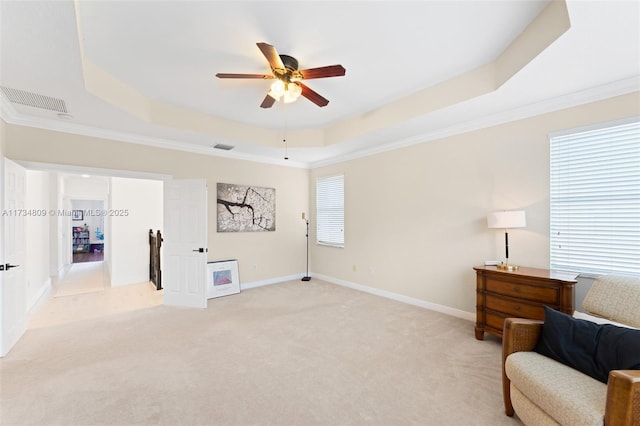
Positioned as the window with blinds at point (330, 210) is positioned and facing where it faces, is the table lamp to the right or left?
on its left

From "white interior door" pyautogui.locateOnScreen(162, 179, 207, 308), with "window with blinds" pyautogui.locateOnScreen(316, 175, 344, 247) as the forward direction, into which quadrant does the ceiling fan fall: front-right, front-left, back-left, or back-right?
front-right

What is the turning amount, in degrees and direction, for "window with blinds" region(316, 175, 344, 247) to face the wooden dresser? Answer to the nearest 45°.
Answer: approximately 90° to its left

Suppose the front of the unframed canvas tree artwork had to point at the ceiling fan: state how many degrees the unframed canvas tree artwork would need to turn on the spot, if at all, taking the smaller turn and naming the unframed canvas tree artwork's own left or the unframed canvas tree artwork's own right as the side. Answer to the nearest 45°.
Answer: approximately 45° to the unframed canvas tree artwork's own right

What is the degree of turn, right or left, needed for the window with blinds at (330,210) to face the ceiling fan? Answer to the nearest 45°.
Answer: approximately 45° to its left

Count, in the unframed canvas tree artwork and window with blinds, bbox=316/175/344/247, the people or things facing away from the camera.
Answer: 0

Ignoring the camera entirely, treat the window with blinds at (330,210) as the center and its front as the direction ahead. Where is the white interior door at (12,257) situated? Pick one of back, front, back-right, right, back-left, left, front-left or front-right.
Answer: front

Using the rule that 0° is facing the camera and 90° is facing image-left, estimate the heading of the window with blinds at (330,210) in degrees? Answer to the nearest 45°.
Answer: approximately 45°

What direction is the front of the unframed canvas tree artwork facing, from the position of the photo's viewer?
facing the viewer and to the right of the viewer

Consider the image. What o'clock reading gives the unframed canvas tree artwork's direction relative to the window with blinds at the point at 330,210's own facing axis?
The unframed canvas tree artwork is roughly at 1 o'clock from the window with blinds.

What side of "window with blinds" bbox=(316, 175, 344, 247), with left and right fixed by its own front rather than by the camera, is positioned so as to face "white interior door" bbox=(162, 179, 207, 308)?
front

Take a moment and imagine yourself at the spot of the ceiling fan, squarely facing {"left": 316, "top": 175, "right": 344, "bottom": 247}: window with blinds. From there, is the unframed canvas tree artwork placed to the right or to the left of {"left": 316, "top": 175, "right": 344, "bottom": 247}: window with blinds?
left

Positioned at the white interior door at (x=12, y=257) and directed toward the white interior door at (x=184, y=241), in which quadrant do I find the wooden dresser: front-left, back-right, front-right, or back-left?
front-right

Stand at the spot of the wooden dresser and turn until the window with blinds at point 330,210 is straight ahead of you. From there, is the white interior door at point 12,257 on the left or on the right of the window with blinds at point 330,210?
left

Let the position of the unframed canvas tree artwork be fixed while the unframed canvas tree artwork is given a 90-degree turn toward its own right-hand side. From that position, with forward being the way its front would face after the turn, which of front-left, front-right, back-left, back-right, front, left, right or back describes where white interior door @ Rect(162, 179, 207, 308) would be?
front

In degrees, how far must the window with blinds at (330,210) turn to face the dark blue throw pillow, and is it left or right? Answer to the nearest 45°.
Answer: approximately 45° to its left

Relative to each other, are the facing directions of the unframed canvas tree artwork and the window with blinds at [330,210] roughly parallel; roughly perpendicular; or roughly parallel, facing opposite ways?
roughly perpendicular

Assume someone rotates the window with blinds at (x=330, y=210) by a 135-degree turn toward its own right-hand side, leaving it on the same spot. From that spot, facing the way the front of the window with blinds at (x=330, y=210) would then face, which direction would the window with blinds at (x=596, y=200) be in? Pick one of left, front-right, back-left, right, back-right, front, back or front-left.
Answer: back-right
